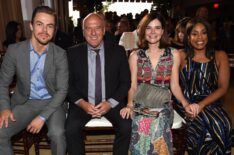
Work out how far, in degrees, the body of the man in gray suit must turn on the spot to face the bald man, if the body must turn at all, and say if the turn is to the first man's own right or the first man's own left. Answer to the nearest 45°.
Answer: approximately 90° to the first man's own left

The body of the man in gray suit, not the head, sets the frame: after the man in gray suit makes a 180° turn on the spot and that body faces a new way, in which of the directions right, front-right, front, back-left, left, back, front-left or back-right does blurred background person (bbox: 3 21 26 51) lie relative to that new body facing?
front

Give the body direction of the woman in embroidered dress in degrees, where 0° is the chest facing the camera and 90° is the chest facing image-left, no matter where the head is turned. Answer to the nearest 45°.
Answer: approximately 0°

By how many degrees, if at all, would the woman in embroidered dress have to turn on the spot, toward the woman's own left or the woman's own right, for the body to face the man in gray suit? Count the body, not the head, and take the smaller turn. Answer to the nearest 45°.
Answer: approximately 90° to the woman's own right

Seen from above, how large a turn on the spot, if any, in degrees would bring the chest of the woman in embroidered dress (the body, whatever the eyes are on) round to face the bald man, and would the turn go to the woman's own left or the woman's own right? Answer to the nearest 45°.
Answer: approximately 90° to the woman's own right

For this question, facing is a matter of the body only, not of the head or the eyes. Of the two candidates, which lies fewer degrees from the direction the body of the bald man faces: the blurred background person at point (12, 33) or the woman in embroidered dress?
the woman in embroidered dress

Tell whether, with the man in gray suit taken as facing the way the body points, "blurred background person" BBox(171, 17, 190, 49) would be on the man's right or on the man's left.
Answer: on the man's left

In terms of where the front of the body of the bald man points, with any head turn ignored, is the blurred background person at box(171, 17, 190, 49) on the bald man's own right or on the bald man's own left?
on the bald man's own left

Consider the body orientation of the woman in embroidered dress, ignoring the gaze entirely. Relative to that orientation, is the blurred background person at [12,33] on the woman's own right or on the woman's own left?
on the woman's own right

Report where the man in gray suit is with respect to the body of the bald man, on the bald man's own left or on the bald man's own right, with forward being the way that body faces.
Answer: on the bald man's own right
